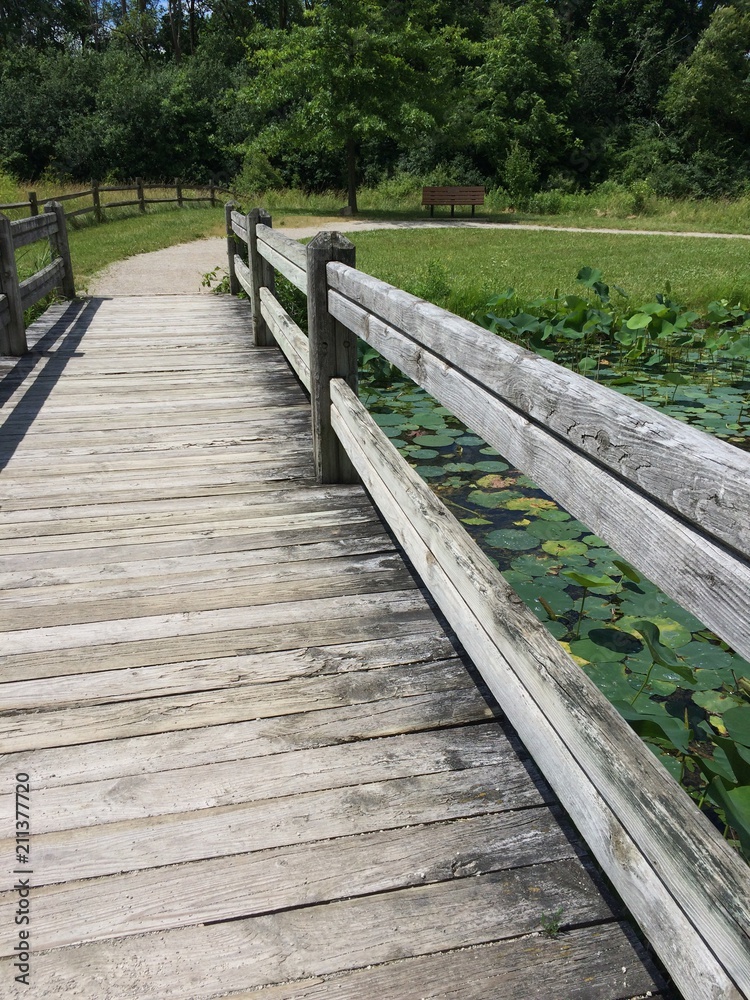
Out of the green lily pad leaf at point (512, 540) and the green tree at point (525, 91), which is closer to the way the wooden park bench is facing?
the green lily pad leaf

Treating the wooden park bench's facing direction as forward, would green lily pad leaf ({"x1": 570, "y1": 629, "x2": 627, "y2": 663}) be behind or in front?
in front

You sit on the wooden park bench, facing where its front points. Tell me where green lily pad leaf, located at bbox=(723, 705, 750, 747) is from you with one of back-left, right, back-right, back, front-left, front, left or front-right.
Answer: front

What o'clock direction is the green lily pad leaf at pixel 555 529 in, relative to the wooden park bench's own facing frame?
The green lily pad leaf is roughly at 12 o'clock from the wooden park bench.

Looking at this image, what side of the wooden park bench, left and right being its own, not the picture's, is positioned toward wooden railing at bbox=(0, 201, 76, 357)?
front

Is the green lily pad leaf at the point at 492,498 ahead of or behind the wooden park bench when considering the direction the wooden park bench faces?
ahead

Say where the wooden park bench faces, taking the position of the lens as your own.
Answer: facing the viewer

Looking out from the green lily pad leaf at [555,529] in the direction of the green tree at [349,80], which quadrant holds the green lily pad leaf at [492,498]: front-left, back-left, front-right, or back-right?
front-left

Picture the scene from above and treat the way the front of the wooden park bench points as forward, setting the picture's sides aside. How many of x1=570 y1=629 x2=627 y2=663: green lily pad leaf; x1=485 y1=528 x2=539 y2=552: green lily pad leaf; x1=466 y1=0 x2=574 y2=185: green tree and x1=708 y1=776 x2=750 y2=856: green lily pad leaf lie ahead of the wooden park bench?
3

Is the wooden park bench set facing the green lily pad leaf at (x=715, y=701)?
yes

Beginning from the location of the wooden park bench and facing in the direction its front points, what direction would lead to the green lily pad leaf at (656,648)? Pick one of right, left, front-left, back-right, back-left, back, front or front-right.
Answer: front

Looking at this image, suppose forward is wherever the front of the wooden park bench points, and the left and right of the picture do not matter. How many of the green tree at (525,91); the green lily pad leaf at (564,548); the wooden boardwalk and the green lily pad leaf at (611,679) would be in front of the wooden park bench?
3

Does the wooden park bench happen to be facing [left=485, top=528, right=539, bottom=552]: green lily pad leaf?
yes

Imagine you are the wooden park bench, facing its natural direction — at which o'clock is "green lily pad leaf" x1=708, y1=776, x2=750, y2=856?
The green lily pad leaf is roughly at 12 o'clock from the wooden park bench.
